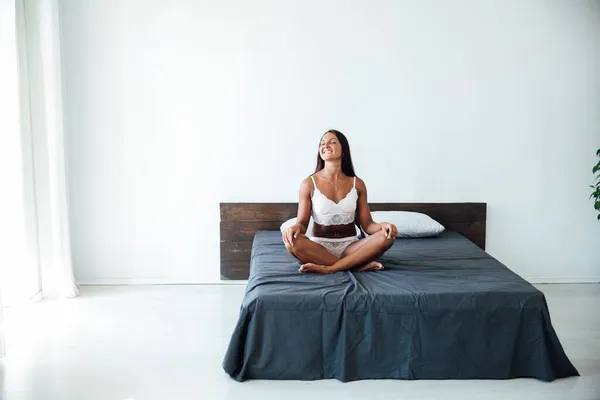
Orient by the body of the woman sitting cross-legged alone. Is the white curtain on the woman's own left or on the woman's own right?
on the woman's own right

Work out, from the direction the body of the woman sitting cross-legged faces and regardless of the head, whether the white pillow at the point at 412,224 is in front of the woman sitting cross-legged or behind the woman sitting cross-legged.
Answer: behind

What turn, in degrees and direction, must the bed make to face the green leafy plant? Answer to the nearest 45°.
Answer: approximately 135° to its left
